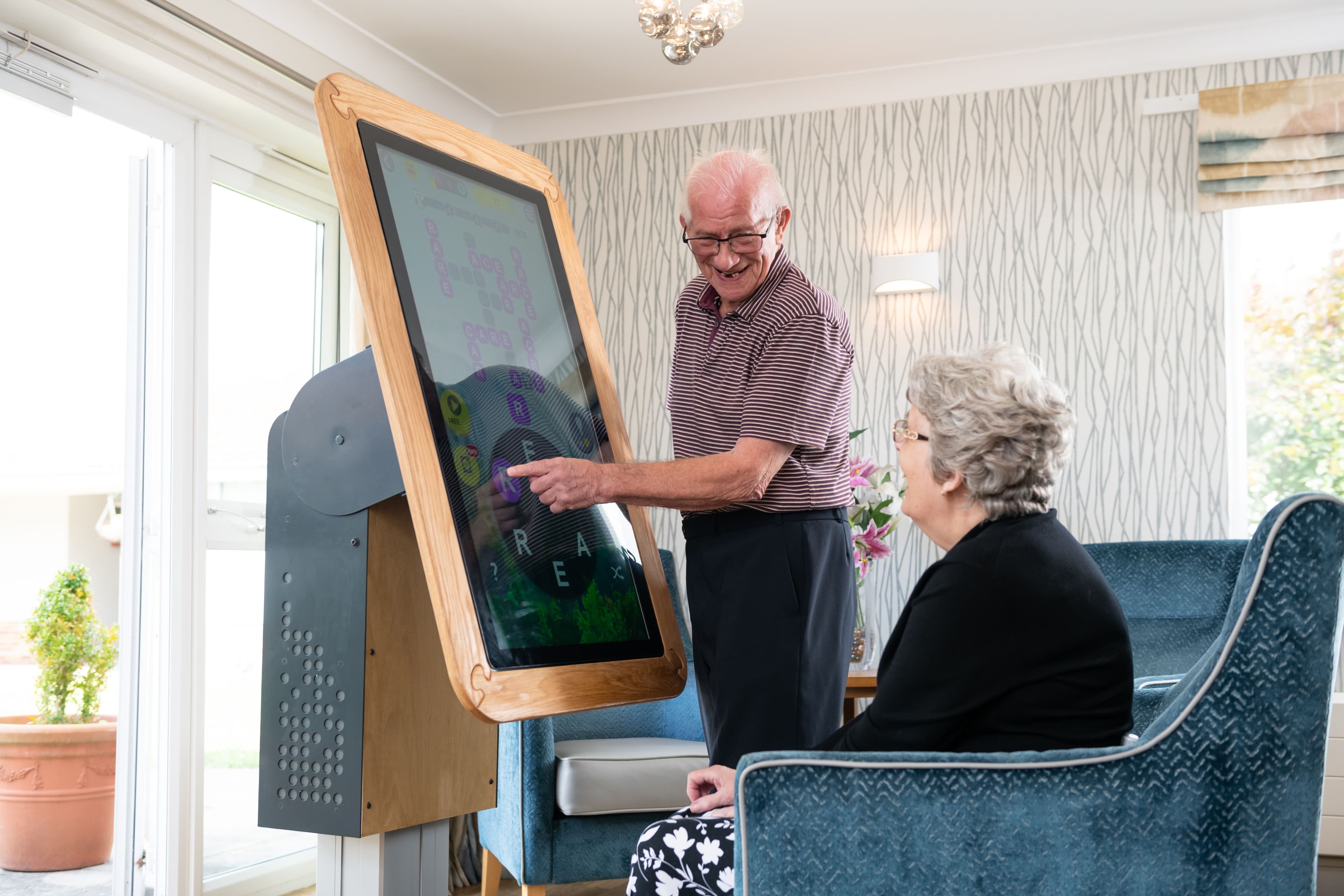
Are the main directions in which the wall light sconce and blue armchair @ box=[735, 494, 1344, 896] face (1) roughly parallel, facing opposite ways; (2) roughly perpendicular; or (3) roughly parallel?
roughly perpendicular

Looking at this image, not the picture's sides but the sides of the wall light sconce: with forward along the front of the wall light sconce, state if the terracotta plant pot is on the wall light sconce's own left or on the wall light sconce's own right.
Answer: on the wall light sconce's own right

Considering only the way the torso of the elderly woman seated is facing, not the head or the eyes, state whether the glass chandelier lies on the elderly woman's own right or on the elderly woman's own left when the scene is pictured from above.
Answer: on the elderly woman's own right

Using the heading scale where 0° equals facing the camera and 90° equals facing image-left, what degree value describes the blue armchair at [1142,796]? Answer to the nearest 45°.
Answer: approximately 90°

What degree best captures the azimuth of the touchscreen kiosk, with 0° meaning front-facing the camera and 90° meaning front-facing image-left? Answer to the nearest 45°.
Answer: approximately 315°

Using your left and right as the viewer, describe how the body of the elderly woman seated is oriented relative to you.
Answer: facing to the left of the viewer
